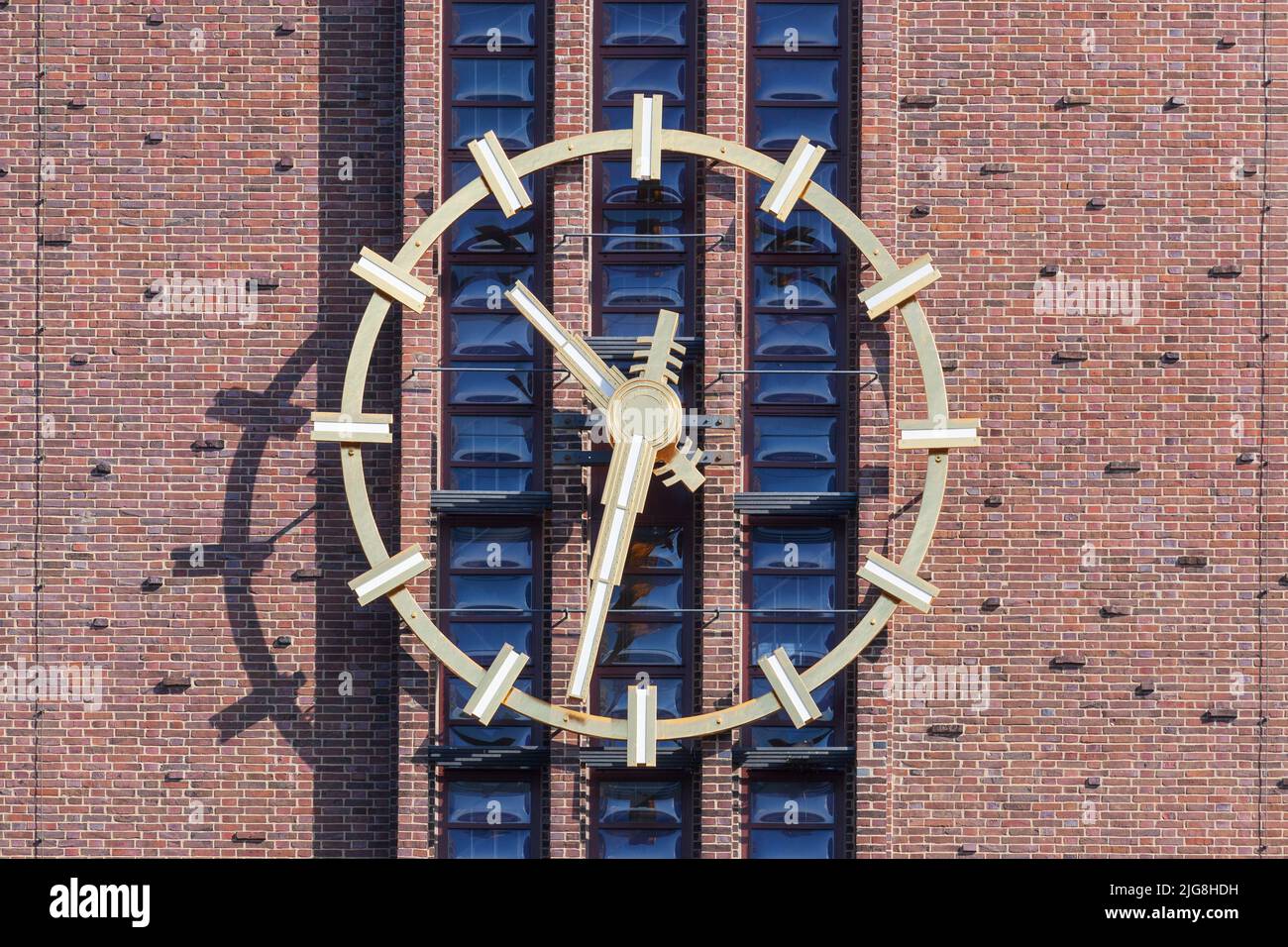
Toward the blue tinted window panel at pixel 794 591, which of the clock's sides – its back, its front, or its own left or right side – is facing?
left

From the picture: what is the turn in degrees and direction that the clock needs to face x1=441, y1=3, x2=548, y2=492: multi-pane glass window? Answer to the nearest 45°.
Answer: approximately 135° to its right

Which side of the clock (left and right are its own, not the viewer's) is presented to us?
front
